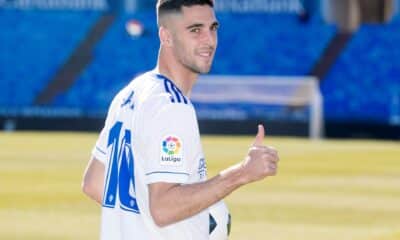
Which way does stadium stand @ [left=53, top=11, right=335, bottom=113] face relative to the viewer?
toward the camera

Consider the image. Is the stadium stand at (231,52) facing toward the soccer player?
yes

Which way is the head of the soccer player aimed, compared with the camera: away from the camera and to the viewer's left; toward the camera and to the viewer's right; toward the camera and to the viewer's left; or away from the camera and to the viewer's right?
toward the camera and to the viewer's right
